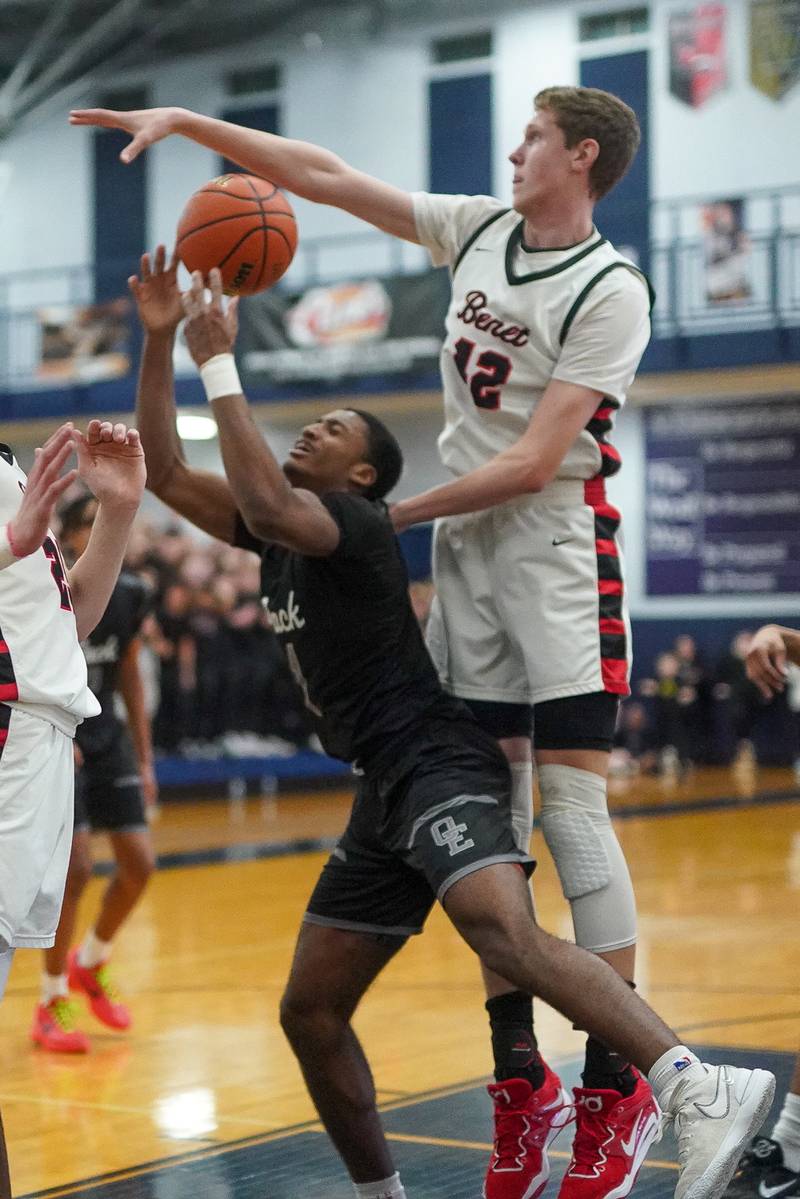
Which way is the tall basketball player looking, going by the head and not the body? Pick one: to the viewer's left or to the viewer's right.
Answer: to the viewer's left

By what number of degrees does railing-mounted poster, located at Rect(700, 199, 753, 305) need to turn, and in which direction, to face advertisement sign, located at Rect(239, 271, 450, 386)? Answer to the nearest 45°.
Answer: approximately 90° to its right

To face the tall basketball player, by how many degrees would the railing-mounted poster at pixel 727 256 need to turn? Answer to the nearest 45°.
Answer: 0° — it already faces them

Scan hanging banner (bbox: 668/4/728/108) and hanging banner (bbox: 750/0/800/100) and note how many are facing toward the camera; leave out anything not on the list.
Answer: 2

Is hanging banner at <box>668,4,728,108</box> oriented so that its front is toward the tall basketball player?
yes

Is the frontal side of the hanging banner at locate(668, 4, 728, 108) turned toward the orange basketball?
yes
